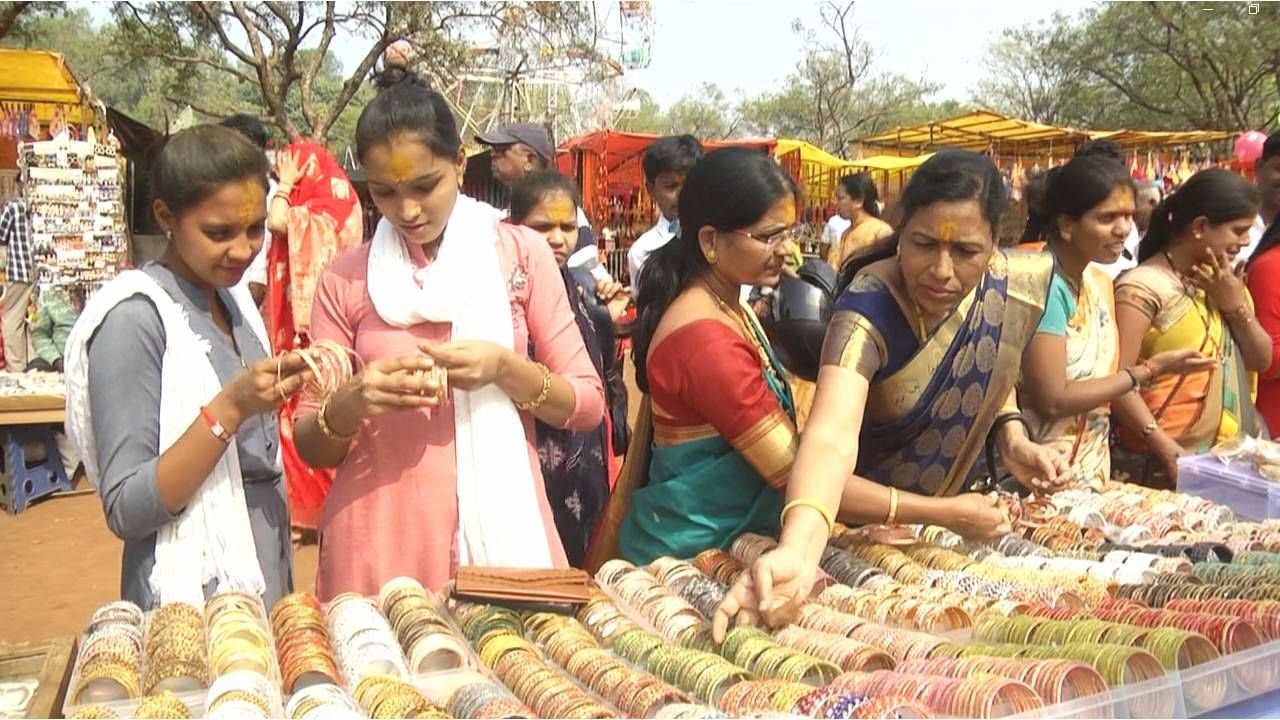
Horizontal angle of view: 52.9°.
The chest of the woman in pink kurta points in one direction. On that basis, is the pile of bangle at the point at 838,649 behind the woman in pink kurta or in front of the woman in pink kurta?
in front

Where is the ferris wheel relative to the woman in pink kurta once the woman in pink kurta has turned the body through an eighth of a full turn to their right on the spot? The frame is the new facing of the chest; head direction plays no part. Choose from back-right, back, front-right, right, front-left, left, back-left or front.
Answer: back-right

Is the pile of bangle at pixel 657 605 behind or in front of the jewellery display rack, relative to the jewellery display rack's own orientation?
in front

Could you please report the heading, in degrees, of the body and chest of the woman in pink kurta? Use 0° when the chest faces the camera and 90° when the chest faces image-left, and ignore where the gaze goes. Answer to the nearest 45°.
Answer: approximately 0°
